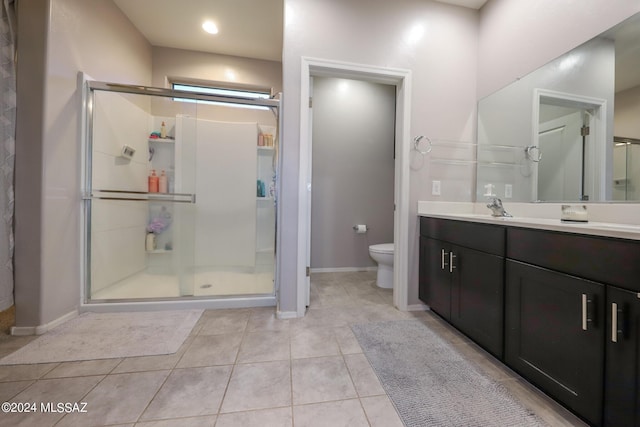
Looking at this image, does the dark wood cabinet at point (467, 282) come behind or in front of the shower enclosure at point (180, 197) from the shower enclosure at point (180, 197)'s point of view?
in front

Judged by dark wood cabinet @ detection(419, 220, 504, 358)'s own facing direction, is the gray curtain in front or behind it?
in front

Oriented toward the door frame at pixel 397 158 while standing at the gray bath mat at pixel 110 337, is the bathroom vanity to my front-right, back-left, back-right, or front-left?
front-right

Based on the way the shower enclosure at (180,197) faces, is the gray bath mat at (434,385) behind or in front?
in front

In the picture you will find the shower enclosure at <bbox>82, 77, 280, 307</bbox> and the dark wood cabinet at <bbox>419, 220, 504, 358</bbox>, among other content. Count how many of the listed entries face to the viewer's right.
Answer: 0

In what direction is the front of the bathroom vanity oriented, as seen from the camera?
facing the viewer and to the left of the viewer

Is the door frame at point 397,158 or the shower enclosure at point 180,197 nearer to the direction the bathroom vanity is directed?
the shower enclosure

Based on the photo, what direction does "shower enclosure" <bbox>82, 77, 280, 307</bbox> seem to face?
toward the camera

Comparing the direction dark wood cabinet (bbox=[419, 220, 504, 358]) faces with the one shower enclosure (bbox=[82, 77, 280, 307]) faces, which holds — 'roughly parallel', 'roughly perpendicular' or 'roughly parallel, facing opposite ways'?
roughly perpendicular
